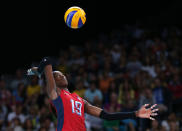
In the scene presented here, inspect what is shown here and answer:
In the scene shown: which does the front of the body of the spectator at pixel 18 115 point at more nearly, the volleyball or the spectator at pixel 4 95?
the volleyball

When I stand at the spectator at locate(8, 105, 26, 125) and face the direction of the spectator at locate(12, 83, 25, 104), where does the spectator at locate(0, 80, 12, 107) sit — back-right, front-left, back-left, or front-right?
front-left

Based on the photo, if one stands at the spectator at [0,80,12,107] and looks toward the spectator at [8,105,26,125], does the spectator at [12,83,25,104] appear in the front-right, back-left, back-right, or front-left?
front-left

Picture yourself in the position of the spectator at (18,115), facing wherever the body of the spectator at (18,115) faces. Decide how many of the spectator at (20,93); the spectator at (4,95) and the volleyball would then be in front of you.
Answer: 1

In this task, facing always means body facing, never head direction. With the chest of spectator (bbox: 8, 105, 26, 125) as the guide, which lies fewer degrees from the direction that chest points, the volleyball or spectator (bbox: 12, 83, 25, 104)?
the volleyball

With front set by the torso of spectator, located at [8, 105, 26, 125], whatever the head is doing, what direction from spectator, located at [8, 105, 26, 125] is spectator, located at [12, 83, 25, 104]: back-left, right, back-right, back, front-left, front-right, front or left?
back

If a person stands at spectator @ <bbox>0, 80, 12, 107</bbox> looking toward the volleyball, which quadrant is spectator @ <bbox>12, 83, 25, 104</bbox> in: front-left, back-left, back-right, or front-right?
front-left

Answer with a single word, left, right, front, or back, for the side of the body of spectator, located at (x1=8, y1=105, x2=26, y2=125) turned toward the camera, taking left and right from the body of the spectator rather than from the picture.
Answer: front

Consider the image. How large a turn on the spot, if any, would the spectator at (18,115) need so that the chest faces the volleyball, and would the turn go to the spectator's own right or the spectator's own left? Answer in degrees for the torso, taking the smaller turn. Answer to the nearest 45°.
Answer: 0° — they already face it

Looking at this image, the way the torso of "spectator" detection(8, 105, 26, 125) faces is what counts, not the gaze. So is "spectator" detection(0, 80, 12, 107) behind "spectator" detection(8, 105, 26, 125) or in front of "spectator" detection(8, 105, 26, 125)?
behind
